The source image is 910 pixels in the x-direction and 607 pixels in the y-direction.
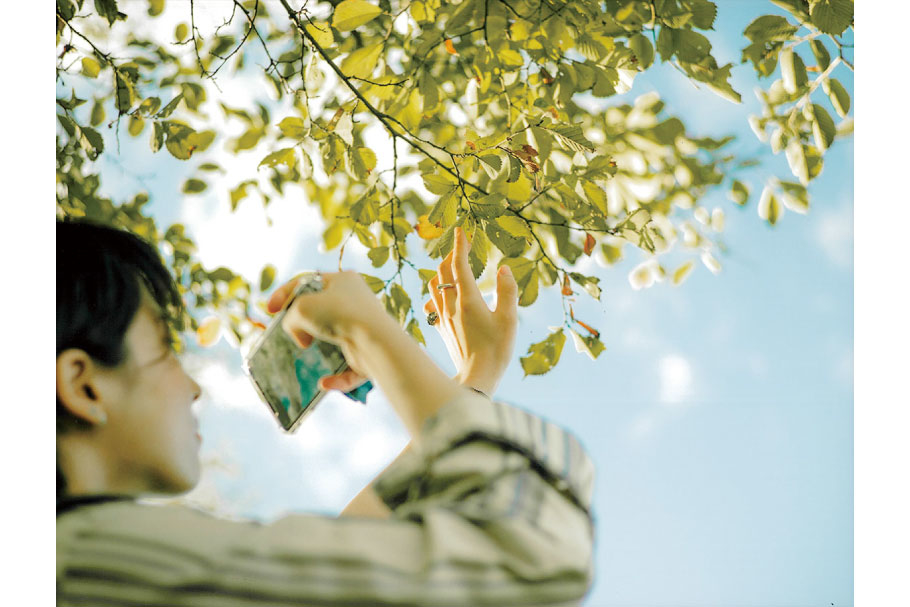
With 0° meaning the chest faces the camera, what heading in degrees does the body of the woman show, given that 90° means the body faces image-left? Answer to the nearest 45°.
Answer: approximately 225°
